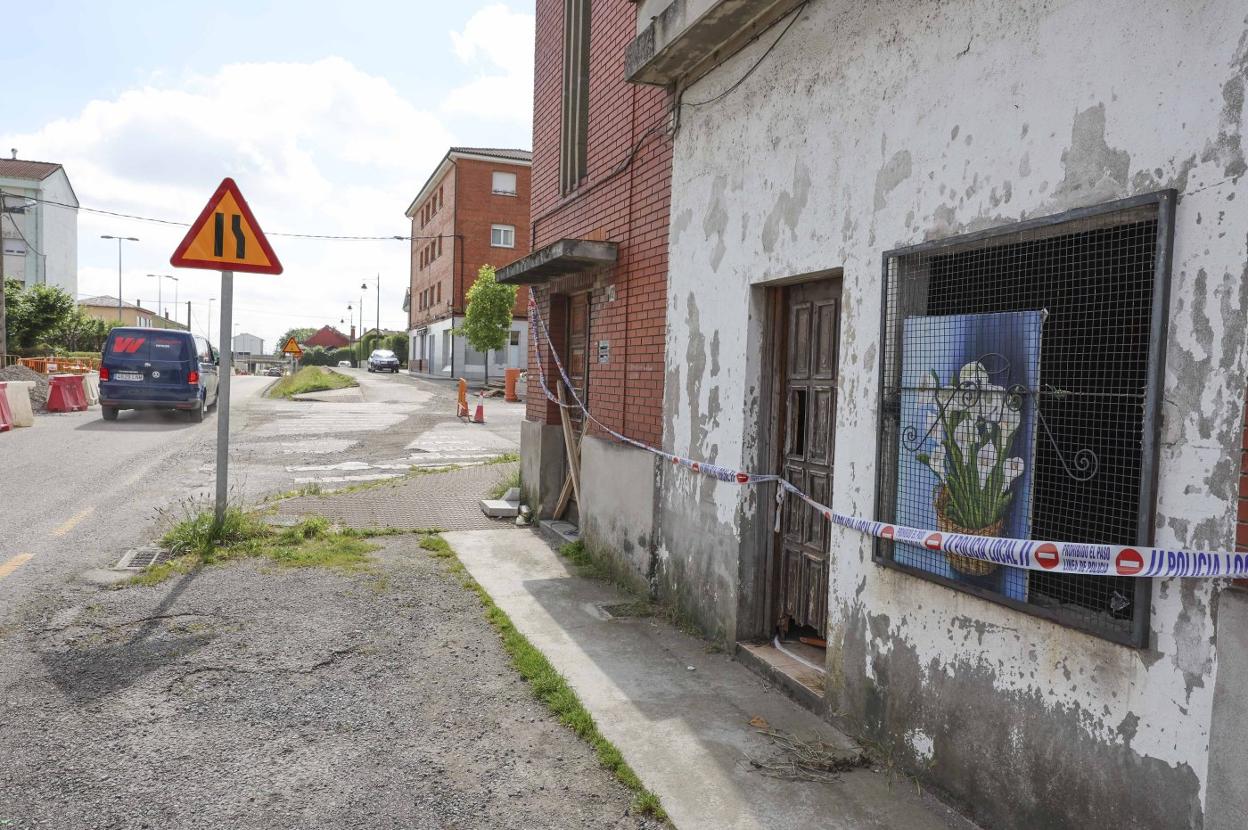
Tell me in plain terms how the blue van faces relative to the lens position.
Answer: facing away from the viewer

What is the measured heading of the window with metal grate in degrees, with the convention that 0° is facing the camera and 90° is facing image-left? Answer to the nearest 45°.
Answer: approximately 45°

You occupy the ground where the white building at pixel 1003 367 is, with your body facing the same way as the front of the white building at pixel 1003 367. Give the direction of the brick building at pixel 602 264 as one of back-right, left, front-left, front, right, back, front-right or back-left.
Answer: right

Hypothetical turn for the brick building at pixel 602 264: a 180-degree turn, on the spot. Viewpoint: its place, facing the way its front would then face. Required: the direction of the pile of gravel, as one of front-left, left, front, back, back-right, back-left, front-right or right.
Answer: left

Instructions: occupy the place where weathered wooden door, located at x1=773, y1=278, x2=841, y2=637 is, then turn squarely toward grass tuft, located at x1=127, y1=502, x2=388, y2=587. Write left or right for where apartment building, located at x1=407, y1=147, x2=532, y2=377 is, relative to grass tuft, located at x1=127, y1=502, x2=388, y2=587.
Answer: right

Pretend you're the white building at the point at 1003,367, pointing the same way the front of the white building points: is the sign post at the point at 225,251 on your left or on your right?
on your right

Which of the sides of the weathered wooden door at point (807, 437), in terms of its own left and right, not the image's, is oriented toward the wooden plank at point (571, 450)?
right

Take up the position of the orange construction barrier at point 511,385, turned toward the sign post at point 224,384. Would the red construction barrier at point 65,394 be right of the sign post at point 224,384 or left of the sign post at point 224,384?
right

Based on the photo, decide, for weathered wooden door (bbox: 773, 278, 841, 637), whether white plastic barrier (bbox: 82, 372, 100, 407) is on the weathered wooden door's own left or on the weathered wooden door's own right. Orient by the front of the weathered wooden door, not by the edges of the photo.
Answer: on the weathered wooden door's own right
